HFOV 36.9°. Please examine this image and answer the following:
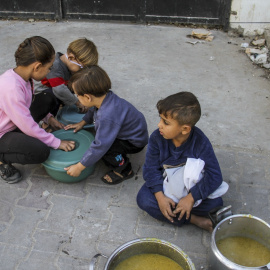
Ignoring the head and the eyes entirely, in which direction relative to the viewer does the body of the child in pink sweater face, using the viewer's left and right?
facing to the right of the viewer

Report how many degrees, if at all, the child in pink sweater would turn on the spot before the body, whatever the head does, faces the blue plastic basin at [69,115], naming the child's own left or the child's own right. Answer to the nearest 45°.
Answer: approximately 45° to the child's own left

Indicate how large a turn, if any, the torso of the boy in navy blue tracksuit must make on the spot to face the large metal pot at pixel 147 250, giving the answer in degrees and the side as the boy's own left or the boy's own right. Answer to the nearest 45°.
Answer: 0° — they already face it

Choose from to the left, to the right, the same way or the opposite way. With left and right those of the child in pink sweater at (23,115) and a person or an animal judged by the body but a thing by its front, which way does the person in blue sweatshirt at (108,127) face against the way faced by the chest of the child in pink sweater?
the opposite way

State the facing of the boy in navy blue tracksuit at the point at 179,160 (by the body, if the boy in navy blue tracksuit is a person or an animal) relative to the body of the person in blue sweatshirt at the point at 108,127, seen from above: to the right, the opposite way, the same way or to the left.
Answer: to the left

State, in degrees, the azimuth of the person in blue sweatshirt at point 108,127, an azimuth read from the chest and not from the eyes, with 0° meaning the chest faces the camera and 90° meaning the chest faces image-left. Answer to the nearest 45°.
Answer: approximately 90°

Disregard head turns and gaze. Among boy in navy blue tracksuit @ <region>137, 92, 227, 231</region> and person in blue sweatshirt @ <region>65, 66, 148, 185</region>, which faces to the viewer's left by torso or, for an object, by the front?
the person in blue sweatshirt

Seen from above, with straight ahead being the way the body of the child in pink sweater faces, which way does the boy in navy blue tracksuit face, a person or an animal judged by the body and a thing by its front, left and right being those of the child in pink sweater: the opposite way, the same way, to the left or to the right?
to the right
